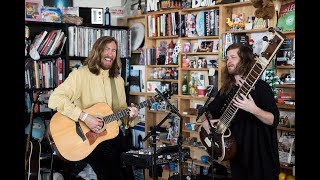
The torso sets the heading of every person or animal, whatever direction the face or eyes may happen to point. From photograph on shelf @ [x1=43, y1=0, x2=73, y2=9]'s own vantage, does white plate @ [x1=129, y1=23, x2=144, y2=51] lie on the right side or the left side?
on its left

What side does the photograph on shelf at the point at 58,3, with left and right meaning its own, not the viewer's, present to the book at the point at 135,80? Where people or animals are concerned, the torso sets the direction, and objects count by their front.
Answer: left

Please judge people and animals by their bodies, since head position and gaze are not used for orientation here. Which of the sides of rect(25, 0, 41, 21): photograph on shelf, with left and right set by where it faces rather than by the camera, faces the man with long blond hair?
front

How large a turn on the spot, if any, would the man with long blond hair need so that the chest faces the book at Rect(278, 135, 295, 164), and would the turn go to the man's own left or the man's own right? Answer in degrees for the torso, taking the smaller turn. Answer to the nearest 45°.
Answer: approximately 45° to the man's own left

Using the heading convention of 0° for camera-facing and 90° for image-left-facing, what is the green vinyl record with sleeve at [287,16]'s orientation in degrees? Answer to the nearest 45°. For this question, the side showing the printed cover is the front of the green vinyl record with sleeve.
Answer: approximately 0°

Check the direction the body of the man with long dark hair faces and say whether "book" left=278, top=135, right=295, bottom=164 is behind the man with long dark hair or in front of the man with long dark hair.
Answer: behind

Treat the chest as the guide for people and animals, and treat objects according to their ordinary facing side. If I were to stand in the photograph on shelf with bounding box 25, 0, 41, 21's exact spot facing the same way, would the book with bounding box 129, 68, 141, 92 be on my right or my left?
on my left

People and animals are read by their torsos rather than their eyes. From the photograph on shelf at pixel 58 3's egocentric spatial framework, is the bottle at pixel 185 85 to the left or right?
on its left

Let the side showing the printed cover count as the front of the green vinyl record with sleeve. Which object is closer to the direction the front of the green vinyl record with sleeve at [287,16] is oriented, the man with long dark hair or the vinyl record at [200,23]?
the man with long dark hair

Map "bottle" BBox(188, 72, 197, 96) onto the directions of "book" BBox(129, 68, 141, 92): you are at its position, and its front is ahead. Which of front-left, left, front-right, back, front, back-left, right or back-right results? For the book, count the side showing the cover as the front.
front-left

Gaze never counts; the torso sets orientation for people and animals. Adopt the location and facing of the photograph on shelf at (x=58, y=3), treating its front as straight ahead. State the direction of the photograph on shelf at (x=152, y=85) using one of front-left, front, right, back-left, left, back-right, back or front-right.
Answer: left

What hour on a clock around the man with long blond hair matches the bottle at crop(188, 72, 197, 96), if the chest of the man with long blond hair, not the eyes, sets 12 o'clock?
The bottle is roughly at 9 o'clock from the man with long blond hair.

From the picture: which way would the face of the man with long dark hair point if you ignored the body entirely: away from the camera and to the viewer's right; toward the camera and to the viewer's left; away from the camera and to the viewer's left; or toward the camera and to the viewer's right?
toward the camera and to the viewer's left

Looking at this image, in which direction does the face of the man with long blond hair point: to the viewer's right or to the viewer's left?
to the viewer's right
